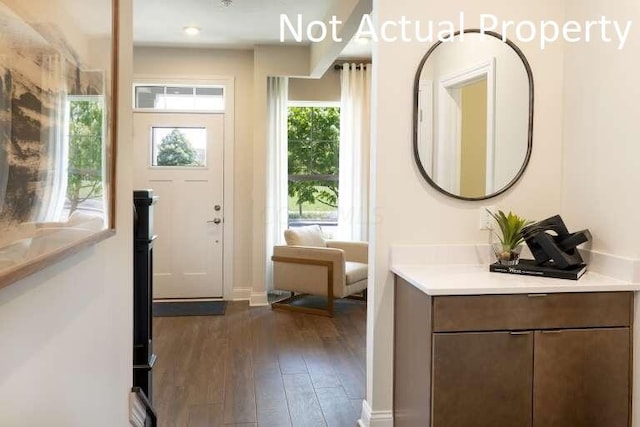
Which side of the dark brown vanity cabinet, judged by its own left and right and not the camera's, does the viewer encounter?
front

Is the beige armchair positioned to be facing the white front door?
no

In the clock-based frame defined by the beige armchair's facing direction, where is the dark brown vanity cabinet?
The dark brown vanity cabinet is roughly at 1 o'clock from the beige armchair.

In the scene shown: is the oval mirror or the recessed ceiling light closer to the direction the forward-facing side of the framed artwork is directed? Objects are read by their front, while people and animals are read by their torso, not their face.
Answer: the oval mirror

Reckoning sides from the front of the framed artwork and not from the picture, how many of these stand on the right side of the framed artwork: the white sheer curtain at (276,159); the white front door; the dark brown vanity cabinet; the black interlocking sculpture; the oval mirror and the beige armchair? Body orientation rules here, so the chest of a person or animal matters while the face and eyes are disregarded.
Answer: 0

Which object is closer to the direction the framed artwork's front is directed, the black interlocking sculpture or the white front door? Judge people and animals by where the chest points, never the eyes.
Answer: the black interlocking sculpture

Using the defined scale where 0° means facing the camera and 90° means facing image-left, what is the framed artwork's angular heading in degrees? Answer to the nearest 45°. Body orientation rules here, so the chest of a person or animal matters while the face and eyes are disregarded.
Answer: approximately 315°

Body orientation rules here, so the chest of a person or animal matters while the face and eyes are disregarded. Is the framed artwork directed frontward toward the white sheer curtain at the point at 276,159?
no

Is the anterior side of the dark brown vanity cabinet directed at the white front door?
no

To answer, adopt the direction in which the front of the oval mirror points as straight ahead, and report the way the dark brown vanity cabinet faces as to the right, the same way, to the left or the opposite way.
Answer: the same way
